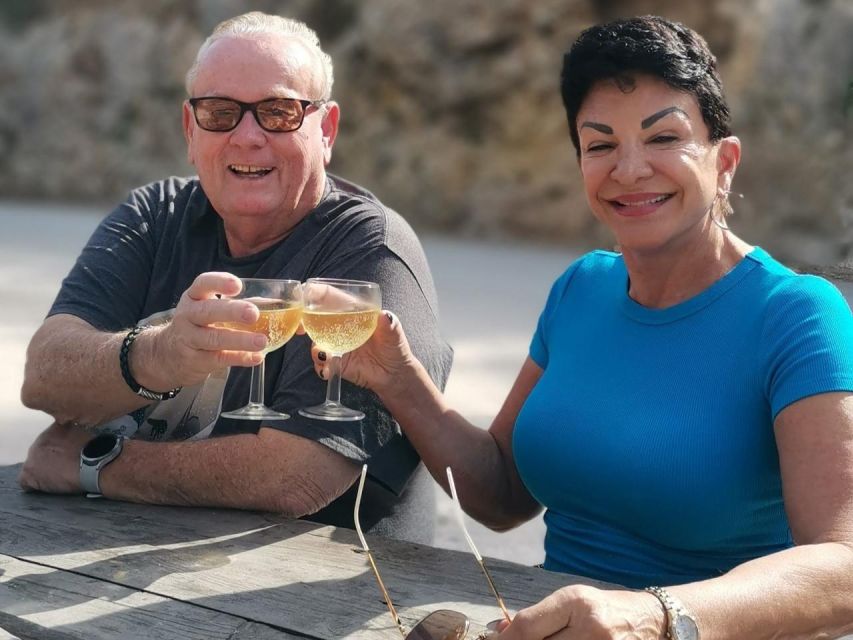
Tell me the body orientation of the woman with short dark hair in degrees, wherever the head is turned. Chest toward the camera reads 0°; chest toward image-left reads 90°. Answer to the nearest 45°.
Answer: approximately 45°

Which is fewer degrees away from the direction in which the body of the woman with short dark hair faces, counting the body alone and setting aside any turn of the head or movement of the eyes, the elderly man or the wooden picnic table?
the wooden picnic table

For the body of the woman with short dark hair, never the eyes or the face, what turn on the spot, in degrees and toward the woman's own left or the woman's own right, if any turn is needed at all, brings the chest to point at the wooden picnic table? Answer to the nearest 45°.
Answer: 0° — they already face it
